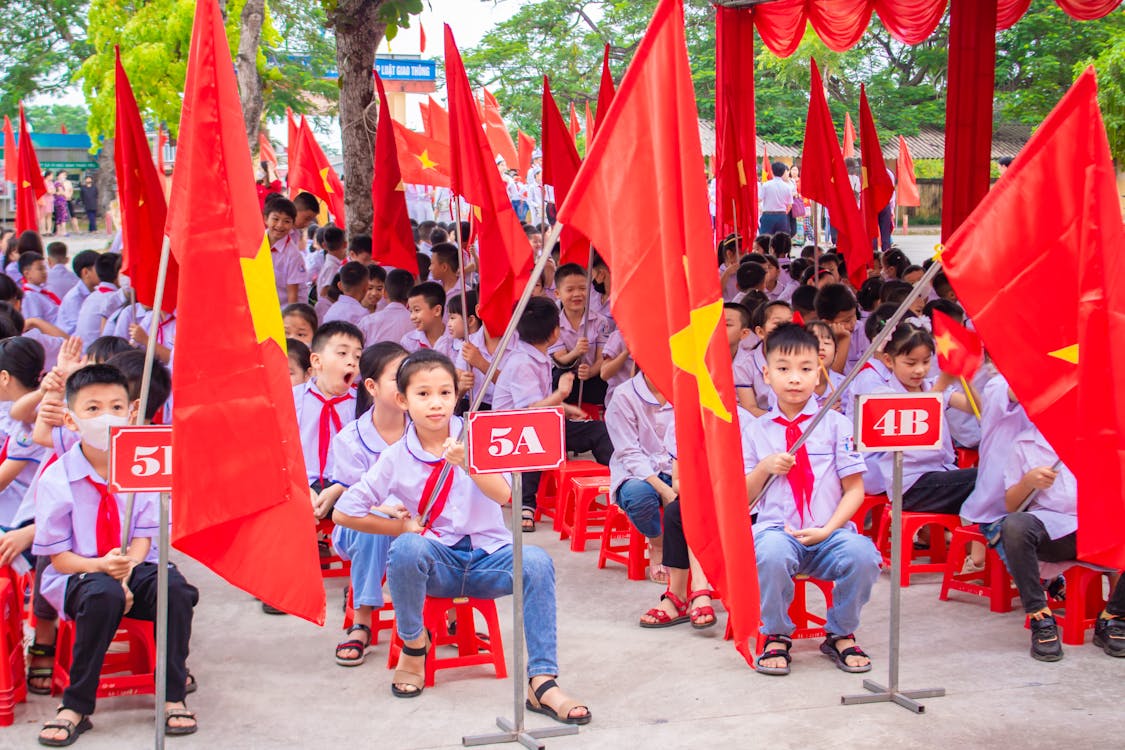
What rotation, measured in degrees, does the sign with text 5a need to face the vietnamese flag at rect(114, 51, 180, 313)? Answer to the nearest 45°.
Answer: approximately 135° to its right

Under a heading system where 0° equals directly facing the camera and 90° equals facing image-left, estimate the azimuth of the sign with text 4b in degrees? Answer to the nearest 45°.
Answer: approximately 0°

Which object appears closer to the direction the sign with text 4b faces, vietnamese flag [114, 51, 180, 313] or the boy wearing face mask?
the boy wearing face mask

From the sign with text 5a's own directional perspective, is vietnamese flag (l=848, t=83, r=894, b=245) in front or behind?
behind

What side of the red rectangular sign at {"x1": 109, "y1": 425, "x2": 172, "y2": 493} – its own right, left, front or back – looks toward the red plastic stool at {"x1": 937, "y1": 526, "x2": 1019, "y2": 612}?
left

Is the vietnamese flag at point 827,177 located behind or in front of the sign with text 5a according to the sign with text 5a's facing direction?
behind

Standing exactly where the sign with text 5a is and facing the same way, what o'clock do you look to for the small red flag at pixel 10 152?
The small red flag is roughly at 5 o'clock from the sign with text 5a.

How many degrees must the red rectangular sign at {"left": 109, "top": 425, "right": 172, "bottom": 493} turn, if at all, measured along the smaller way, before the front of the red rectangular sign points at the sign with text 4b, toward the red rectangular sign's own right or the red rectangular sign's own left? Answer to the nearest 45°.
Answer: approximately 90° to the red rectangular sign's own left

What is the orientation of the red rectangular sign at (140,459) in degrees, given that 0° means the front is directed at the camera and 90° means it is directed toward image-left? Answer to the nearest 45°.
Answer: approximately 0°
